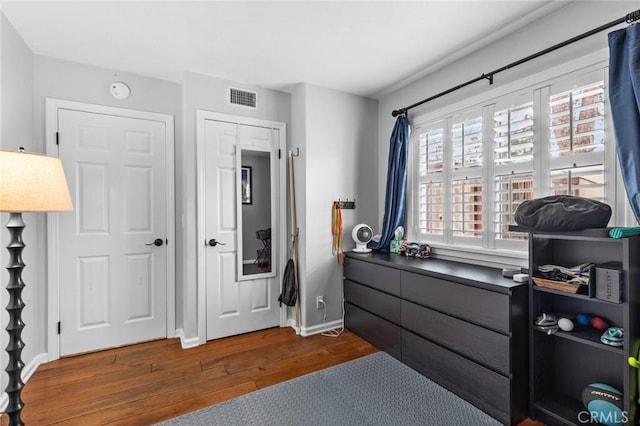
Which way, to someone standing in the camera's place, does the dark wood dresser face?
facing the viewer and to the left of the viewer

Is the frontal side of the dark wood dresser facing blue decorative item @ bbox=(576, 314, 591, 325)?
no

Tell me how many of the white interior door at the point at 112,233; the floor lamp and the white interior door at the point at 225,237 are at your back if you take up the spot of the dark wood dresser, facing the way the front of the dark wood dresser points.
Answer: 0

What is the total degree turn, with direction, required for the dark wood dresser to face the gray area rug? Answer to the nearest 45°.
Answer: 0° — it already faces it

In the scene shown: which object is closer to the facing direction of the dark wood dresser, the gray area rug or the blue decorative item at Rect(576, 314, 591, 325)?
the gray area rug

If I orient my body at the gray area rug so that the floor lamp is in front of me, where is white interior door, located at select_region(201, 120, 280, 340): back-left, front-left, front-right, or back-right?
front-right

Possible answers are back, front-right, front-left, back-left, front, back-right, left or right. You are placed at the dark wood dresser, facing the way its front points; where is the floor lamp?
front
